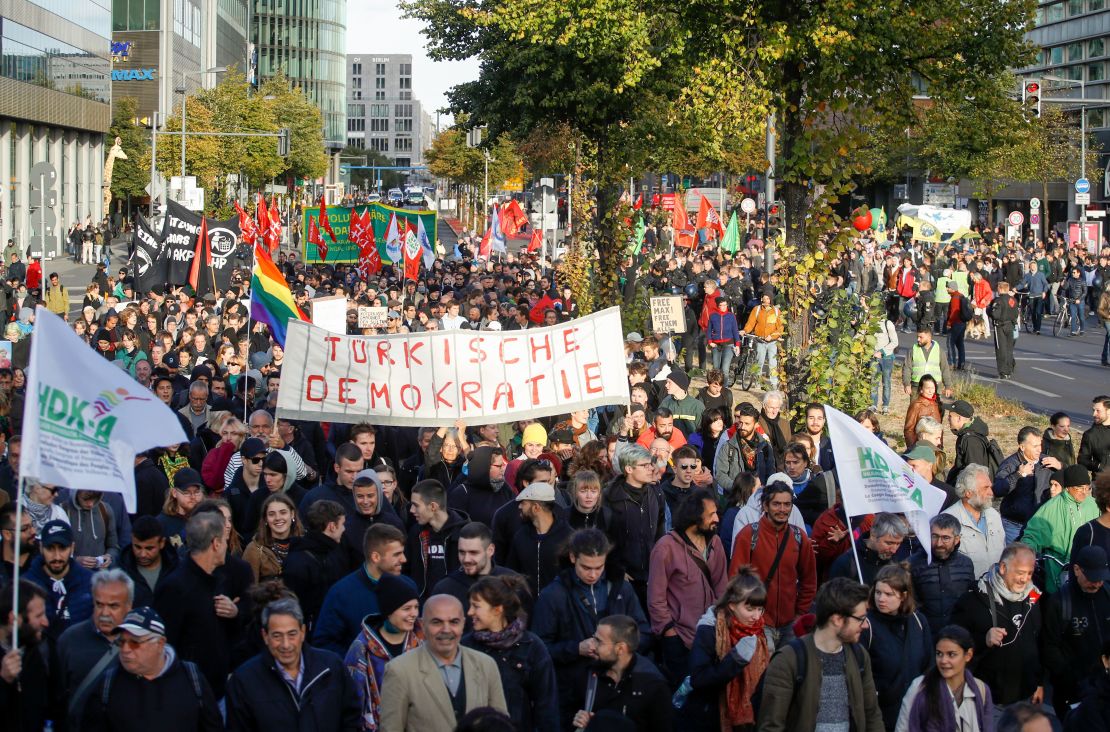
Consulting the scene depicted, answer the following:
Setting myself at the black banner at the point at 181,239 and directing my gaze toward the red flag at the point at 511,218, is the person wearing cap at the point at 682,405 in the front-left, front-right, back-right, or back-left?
back-right

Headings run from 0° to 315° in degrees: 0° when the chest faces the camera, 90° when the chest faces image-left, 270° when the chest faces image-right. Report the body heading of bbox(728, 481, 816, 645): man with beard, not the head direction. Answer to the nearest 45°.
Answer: approximately 0°

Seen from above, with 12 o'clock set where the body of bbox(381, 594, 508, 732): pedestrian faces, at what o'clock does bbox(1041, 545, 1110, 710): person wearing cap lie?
The person wearing cap is roughly at 8 o'clock from the pedestrian.

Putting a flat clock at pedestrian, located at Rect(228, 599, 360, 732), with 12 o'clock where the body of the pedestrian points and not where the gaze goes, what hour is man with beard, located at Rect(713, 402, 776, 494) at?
The man with beard is roughly at 7 o'clock from the pedestrian.

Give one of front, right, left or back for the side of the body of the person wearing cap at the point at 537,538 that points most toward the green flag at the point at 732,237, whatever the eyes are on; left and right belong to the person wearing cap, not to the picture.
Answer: back

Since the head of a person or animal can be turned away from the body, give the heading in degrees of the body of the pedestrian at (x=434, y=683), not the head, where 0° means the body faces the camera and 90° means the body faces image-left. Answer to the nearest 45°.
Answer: approximately 0°

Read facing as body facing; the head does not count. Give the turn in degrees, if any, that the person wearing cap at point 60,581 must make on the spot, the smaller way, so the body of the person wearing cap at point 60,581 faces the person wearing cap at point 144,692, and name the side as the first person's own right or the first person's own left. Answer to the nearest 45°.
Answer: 0° — they already face them

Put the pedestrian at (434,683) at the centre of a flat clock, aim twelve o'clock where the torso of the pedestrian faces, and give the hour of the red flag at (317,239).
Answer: The red flag is roughly at 6 o'clock from the pedestrian.

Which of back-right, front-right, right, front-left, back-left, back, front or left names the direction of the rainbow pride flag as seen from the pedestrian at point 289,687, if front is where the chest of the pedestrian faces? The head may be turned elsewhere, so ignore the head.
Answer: back

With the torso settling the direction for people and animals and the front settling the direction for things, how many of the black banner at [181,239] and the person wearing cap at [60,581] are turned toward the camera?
2

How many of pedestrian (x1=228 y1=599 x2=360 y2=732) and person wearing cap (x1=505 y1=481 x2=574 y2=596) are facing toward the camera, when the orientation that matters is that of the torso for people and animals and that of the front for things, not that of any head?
2
